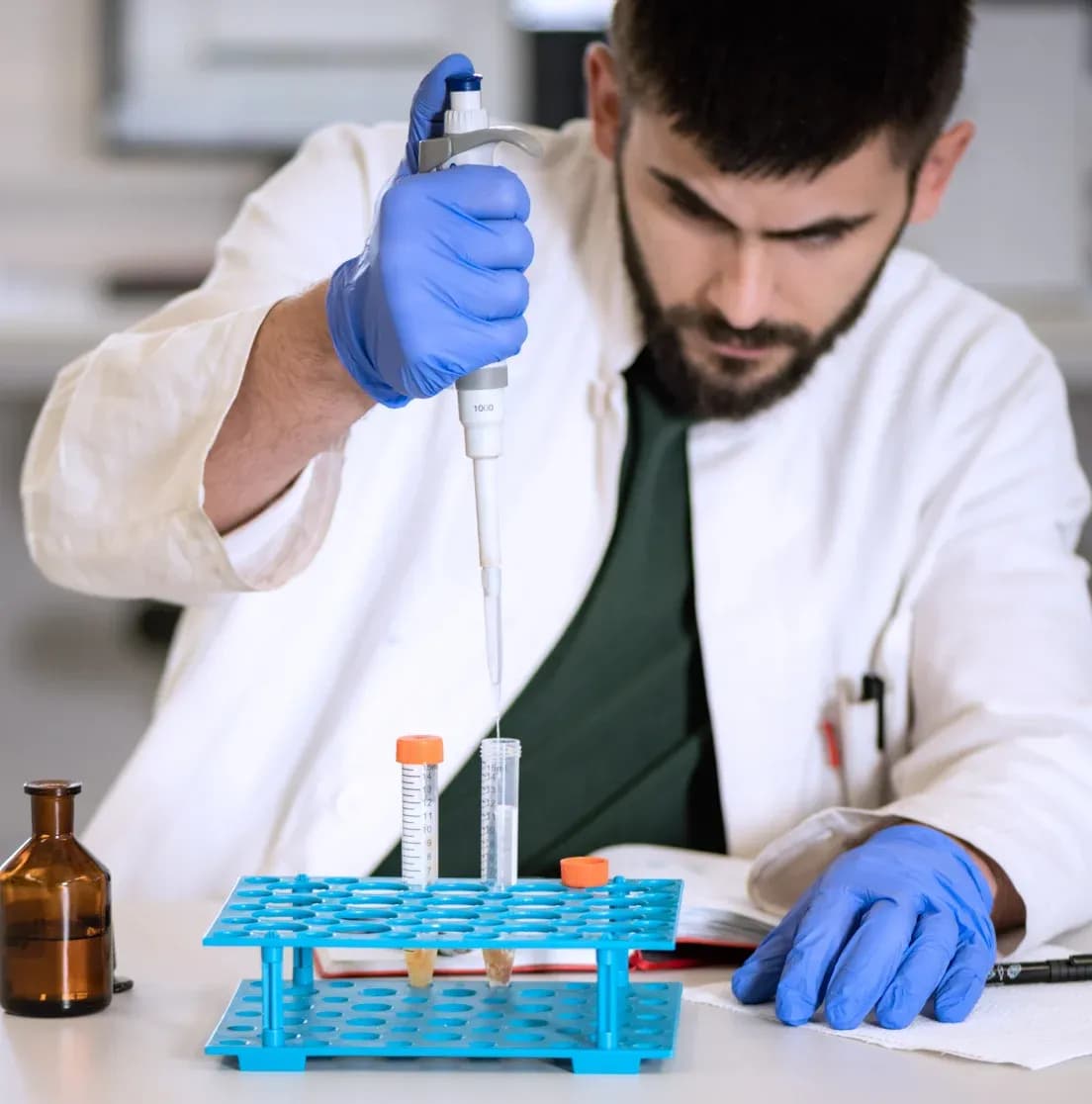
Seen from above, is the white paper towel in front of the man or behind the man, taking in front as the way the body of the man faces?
in front

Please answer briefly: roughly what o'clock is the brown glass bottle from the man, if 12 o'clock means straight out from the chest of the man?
The brown glass bottle is roughly at 1 o'clock from the man.

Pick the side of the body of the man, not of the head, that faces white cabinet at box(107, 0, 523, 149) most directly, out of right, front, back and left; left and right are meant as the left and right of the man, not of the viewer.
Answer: back

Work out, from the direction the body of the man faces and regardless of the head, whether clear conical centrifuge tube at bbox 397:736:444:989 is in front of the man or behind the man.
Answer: in front

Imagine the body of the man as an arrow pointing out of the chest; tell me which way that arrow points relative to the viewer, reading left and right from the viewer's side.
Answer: facing the viewer

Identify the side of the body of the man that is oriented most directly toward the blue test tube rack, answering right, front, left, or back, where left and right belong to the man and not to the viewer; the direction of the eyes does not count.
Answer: front

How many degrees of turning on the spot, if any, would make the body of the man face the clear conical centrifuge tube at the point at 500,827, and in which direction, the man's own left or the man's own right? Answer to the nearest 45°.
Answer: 0° — they already face it
